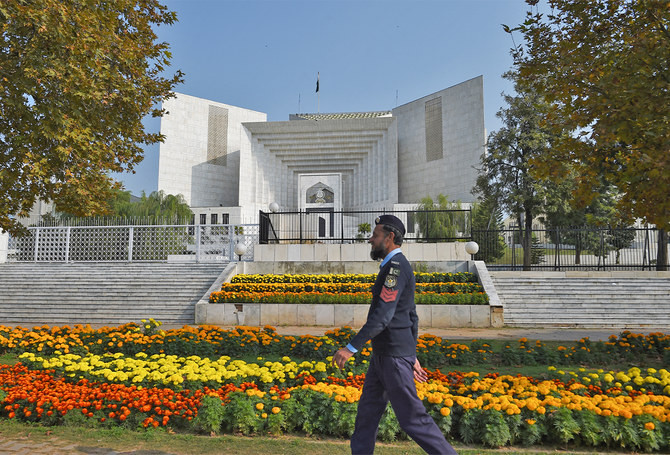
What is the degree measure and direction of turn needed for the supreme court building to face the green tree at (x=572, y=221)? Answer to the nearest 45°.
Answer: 0° — it already faces it

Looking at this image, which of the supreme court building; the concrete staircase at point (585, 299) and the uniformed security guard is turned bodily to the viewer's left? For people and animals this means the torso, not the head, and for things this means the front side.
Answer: the uniformed security guard

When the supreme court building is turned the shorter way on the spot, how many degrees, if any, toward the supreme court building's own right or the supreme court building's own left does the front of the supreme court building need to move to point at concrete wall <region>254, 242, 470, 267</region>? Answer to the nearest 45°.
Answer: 0° — it already faces it

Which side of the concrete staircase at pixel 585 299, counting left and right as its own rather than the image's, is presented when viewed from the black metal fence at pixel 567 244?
back

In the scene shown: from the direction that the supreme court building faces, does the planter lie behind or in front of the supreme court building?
in front

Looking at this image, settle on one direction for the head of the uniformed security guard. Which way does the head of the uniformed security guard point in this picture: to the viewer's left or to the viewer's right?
to the viewer's left

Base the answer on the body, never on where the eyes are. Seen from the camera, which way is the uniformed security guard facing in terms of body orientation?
to the viewer's left

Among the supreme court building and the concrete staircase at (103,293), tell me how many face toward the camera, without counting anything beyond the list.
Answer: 2

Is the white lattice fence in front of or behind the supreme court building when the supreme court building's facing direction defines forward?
in front

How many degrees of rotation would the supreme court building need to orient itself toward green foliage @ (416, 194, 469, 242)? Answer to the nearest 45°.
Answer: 0° — it already faces it
